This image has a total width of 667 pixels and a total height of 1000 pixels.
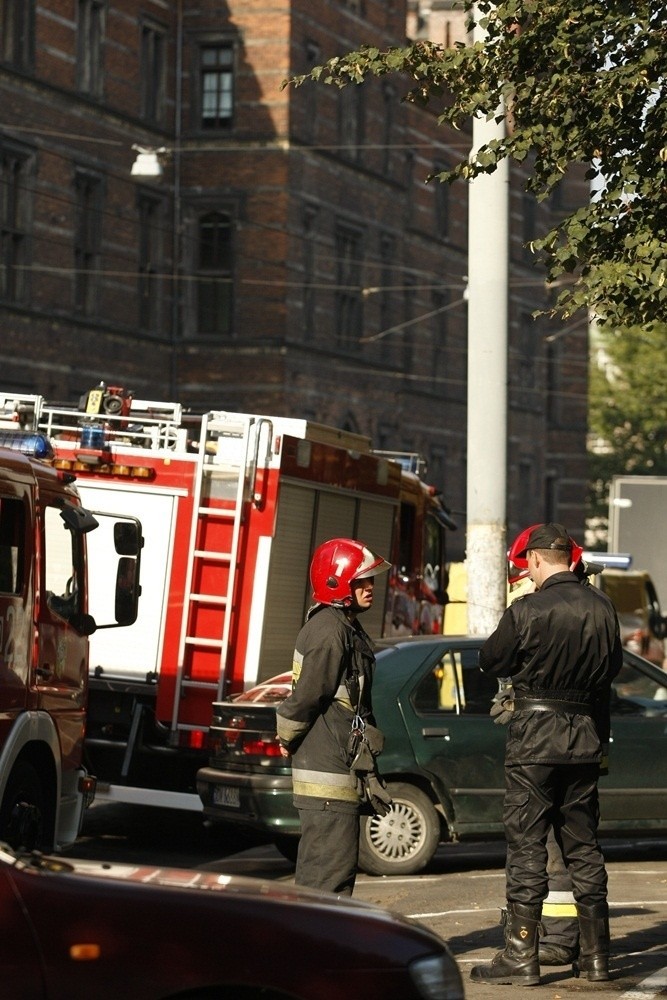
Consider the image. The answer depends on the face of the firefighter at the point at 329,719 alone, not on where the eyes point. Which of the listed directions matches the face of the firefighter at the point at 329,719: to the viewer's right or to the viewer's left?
to the viewer's right

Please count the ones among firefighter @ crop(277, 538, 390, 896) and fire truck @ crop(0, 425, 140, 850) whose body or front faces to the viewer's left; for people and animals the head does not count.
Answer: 0

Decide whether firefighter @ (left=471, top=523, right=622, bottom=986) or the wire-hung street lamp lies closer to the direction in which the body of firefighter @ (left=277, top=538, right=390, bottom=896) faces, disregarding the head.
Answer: the firefighter

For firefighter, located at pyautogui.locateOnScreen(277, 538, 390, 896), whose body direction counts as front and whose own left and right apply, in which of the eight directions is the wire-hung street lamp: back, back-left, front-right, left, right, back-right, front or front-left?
left

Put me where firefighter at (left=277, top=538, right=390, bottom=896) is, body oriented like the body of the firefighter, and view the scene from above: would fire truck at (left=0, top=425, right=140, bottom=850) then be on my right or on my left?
on my left

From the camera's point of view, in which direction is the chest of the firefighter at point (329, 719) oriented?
to the viewer's right

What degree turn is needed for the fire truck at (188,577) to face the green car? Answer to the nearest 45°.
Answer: approximately 90° to its right
